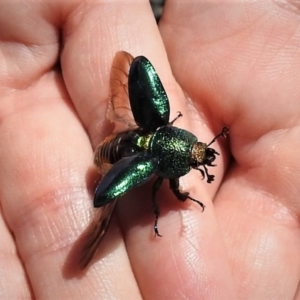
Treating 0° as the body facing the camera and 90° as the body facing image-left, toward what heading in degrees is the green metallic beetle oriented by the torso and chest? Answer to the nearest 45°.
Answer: approximately 270°
